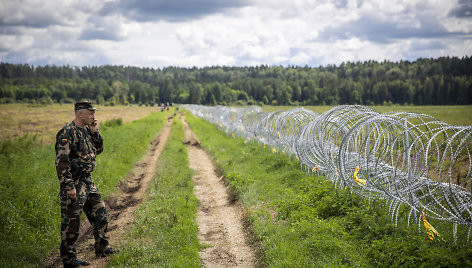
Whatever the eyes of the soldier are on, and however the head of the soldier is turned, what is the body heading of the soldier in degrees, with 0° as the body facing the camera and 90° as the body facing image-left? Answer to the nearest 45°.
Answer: approximately 270°
